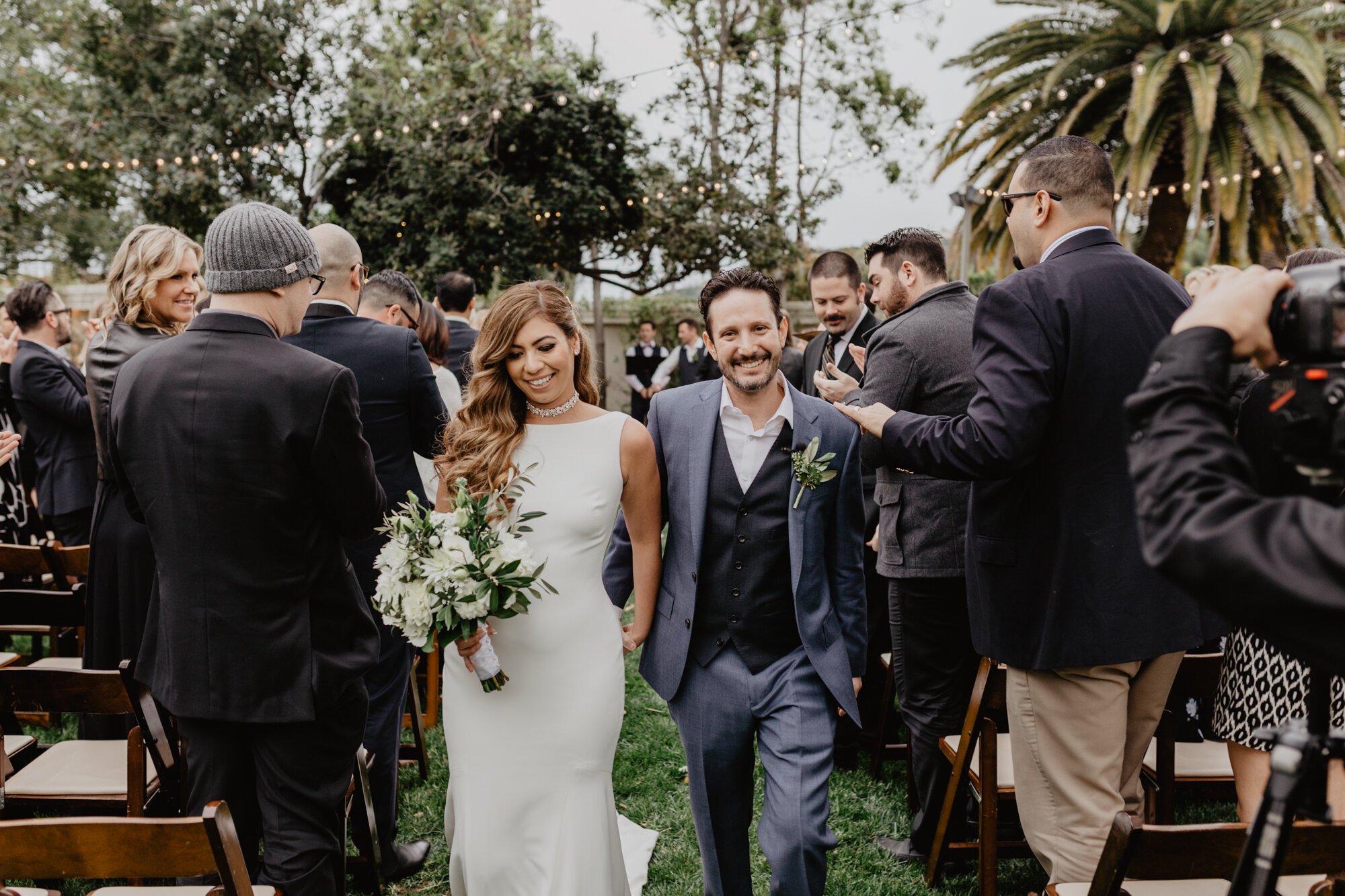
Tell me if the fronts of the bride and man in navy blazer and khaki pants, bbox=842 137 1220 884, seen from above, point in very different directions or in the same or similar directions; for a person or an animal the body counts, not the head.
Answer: very different directions

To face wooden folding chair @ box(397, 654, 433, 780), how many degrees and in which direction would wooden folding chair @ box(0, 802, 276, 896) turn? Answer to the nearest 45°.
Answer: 0° — it already faces it

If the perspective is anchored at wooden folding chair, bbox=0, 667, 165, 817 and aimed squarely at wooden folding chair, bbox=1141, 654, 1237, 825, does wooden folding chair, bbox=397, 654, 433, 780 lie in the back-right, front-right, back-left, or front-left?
front-left

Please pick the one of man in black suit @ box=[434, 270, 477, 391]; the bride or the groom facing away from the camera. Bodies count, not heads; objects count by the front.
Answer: the man in black suit

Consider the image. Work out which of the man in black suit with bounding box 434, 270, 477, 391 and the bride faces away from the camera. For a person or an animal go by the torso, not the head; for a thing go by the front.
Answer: the man in black suit

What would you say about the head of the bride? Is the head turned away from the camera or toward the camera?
toward the camera

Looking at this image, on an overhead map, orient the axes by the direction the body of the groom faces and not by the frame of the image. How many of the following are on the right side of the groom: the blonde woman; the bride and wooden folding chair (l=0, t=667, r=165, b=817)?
3

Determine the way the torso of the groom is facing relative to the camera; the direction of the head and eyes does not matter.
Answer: toward the camera

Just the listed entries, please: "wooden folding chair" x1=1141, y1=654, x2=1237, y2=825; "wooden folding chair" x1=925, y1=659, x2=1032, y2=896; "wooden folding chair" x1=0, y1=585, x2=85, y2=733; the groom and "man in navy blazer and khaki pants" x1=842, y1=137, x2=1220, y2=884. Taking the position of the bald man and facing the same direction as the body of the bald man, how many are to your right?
4

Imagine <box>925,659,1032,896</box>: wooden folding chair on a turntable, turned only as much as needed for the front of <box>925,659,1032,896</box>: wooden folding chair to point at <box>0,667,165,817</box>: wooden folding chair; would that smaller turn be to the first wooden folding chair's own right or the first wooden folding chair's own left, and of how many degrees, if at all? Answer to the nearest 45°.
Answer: approximately 45° to the first wooden folding chair's own left

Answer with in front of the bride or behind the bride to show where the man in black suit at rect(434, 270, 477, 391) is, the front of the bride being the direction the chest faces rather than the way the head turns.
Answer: behind

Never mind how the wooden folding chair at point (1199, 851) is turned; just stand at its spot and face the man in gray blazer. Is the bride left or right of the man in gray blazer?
left

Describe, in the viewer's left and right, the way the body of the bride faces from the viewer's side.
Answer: facing the viewer

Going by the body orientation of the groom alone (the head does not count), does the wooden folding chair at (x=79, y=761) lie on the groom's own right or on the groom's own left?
on the groom's own right

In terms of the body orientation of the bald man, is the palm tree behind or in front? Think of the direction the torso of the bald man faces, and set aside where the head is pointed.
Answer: in front

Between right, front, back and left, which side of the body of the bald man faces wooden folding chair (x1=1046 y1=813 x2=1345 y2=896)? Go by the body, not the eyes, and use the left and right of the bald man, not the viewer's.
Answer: right

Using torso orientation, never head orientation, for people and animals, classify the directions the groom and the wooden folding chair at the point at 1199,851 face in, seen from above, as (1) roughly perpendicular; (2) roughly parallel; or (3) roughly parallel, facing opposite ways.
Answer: roughly parallel, facing opposite ways

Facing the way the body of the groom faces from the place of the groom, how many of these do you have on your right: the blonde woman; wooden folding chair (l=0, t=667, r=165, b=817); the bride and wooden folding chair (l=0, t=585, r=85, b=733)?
4
